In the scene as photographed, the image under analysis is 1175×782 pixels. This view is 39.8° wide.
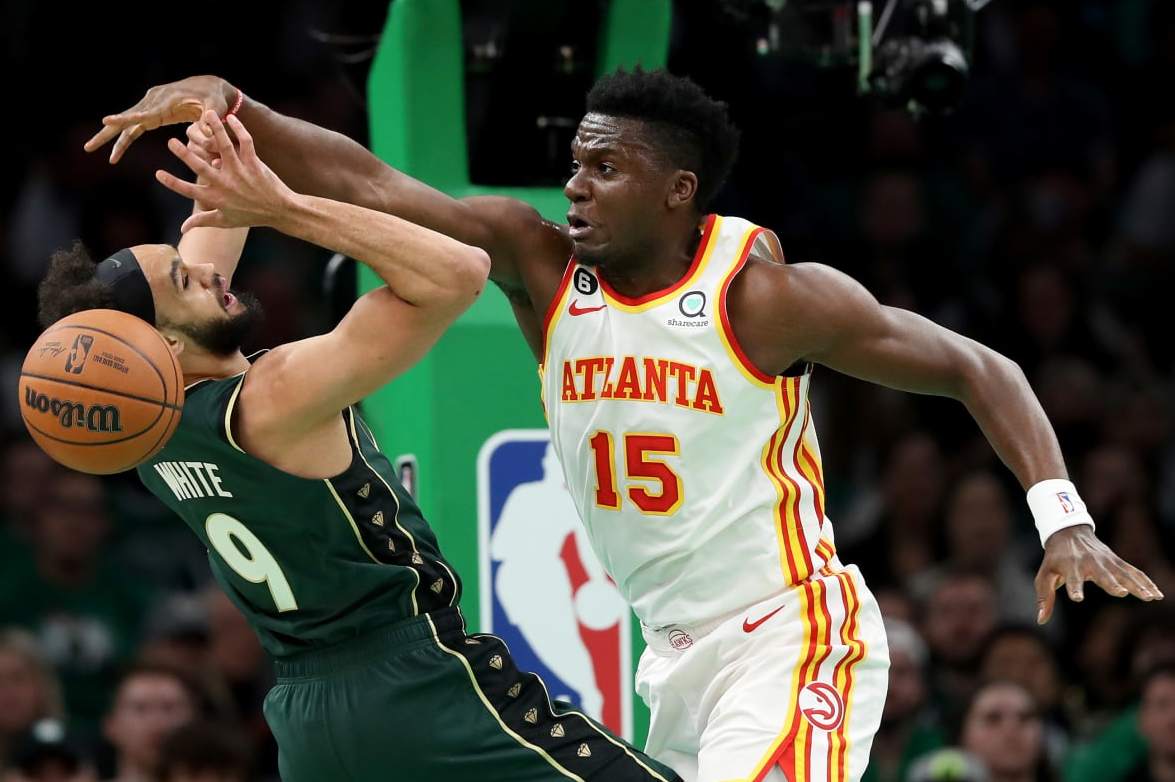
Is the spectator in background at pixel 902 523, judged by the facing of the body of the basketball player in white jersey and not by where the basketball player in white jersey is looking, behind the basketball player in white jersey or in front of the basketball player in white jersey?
behind

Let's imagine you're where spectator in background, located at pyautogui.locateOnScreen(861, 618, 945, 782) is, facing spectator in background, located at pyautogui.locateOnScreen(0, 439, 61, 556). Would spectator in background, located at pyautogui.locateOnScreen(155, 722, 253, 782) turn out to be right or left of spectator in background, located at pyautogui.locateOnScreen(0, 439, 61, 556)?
left

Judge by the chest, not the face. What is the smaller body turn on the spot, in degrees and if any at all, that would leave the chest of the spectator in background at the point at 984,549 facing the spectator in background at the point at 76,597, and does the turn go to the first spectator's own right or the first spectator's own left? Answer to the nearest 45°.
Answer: approximately 90° to the first spectator's own right

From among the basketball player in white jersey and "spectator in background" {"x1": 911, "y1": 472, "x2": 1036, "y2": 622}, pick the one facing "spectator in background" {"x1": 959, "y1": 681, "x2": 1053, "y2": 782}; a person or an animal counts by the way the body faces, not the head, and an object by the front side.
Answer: "spectator in background" {"x1": 911, "y1": 472, "x2": 1036, "y2": 622}

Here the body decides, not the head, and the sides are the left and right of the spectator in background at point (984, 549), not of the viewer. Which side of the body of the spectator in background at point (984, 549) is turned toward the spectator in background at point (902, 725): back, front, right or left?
front

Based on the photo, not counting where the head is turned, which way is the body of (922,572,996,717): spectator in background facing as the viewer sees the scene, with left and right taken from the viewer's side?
facing the viewer

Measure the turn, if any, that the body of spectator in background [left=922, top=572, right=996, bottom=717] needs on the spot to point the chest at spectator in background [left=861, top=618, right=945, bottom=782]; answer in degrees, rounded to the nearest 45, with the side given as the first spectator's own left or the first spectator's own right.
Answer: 0° — they already face them

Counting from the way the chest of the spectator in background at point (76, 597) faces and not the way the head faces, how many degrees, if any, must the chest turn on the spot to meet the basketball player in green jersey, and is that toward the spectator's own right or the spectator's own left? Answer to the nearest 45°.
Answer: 0° — they already face them

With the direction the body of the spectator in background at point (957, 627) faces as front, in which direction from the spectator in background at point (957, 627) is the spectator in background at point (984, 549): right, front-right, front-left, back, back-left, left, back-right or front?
back

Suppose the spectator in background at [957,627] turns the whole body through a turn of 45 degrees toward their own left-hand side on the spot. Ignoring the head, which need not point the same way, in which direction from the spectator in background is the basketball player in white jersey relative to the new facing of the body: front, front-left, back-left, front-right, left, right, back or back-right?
front-right

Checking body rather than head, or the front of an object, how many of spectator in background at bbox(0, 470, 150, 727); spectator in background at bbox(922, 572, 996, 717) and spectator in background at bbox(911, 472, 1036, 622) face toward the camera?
3

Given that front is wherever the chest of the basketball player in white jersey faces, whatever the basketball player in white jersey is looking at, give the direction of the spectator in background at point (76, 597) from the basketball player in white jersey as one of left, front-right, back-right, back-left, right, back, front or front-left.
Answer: right

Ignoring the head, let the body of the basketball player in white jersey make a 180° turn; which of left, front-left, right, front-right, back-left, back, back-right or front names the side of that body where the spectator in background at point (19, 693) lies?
left

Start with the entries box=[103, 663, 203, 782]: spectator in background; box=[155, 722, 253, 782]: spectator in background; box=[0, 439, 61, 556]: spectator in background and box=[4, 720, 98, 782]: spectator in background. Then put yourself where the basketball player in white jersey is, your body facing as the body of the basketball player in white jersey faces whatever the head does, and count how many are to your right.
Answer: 4

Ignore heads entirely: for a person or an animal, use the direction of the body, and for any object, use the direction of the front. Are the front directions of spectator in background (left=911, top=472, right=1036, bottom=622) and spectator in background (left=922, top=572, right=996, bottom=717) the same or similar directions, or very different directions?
same or similar directions

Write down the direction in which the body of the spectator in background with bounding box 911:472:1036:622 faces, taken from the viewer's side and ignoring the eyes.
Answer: toward the camera
